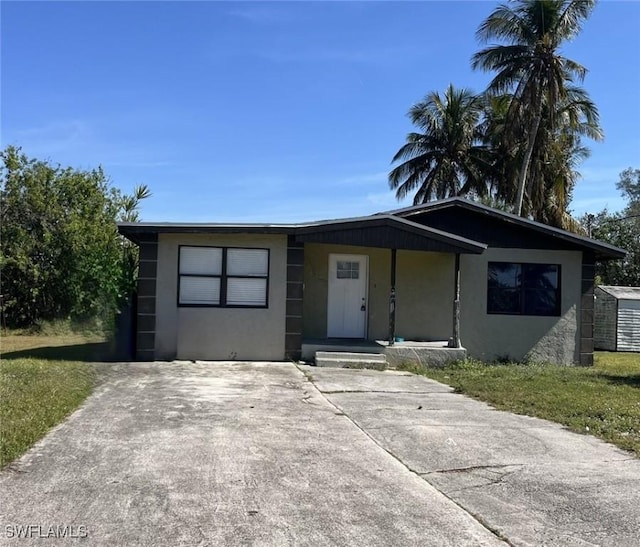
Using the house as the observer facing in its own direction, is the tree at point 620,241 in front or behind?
behind

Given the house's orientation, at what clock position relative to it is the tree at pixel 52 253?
The tree is roughly at 4 o'clock from the house.

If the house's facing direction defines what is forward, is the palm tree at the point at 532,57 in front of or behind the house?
behind

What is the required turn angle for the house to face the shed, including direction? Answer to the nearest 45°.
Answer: approximately 135° to its left

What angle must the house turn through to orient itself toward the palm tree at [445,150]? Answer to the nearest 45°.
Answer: approximately 180°
